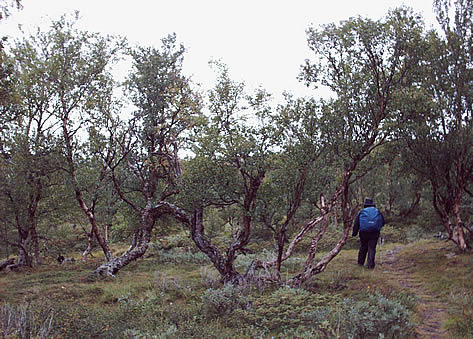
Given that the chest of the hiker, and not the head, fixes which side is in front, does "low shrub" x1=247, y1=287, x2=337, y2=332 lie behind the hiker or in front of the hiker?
behind

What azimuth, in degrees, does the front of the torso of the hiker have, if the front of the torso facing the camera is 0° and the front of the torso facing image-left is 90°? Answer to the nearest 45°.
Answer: approximately 180°

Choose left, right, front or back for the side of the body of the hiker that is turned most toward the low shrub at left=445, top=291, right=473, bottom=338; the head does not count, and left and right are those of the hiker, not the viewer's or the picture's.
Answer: back

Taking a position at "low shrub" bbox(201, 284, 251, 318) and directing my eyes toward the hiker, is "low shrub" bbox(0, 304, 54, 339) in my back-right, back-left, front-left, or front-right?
back-left

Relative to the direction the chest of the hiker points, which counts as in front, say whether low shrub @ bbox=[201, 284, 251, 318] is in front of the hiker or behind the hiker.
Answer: behind

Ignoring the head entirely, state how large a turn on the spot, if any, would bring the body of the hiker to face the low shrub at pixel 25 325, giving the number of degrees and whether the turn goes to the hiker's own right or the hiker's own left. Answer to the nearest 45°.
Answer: approximately 135° to the hiker's own left
